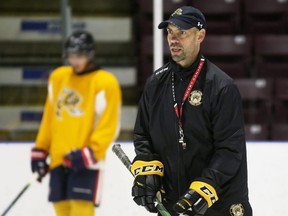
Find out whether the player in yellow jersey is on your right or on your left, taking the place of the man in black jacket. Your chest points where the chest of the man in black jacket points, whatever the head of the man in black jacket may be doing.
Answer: on your right

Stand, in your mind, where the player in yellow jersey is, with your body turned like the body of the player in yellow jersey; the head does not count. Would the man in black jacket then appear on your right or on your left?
on your left

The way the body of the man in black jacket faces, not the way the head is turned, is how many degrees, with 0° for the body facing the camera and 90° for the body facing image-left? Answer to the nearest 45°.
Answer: approximately 45°

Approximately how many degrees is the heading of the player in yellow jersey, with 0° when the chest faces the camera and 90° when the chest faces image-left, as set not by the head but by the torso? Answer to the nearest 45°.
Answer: approximately 45°

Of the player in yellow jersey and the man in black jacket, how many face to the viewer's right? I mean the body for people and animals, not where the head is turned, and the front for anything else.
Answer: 0
